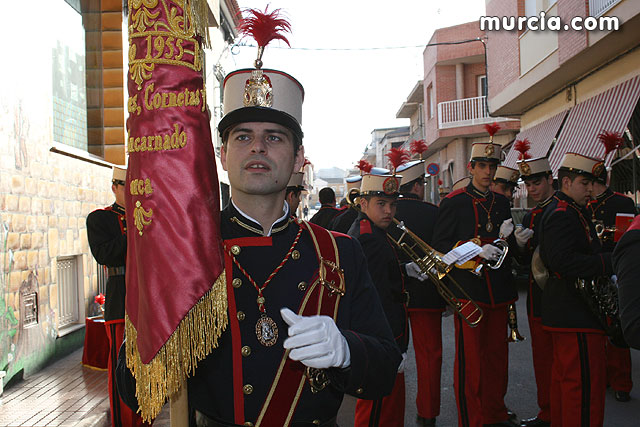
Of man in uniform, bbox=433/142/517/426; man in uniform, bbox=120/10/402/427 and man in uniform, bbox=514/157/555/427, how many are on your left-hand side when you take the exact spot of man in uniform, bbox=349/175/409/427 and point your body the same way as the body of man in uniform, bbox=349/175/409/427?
2

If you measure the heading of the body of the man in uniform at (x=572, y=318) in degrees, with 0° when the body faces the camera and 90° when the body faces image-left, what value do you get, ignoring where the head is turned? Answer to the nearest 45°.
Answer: approximately 270°

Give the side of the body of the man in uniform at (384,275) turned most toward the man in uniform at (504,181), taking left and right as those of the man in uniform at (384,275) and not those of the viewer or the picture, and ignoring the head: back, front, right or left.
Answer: left

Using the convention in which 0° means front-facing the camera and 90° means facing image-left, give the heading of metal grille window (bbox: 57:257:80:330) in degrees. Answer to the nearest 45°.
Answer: approximately 315°

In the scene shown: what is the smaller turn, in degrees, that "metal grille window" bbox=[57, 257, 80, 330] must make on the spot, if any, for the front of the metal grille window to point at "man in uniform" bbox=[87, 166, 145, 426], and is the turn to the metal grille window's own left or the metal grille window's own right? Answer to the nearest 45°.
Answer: approximately 45° to the metal grille window's own right

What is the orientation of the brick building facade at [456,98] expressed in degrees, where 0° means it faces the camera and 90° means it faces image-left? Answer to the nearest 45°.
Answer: approximately 45°

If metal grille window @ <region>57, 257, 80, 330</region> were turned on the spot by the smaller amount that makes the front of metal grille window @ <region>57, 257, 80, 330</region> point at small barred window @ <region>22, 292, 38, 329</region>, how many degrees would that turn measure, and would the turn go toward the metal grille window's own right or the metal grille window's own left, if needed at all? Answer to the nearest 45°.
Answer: approximately 45° to the metal grille window's own right

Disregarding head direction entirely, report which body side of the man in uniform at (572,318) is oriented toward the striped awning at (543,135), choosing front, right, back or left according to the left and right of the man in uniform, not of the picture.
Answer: left

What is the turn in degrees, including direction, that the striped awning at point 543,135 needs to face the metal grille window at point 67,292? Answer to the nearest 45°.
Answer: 0° — it already faces it
